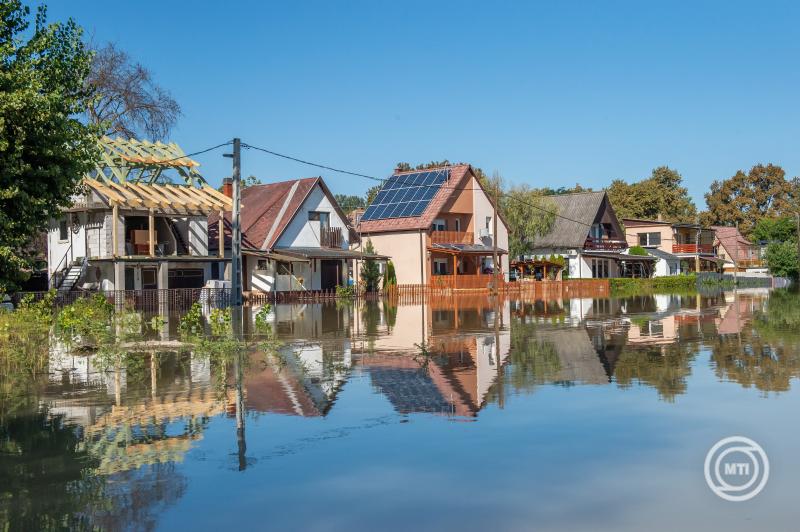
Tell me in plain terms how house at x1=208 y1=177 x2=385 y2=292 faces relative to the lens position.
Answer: facing the viewer and to the right of the viewer

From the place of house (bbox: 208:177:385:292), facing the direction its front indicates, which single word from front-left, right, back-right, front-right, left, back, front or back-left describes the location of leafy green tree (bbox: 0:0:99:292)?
front-right

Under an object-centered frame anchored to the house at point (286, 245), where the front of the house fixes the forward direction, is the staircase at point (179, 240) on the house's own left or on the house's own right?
on the house's own right

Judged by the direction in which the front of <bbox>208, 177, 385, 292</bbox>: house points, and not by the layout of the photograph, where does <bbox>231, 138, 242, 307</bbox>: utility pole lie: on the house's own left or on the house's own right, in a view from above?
on the house's own right

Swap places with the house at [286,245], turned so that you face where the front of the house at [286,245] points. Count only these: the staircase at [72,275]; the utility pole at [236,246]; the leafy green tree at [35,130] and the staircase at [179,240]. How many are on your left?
0

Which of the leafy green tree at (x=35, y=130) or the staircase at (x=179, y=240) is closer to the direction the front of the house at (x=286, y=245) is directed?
the leafy green tree

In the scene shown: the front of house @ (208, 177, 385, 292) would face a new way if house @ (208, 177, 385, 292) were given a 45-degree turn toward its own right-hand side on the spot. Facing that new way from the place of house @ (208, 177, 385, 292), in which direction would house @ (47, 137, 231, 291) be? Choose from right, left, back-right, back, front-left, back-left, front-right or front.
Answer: front-right

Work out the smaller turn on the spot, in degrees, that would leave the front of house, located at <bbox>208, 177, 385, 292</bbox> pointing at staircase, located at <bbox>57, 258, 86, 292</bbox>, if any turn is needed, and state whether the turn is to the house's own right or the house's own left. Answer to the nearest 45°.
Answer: approximately 90° to the house's own right

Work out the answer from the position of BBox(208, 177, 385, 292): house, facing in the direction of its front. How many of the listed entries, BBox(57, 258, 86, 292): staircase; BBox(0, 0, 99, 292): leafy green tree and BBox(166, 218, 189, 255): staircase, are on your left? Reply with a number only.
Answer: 0
